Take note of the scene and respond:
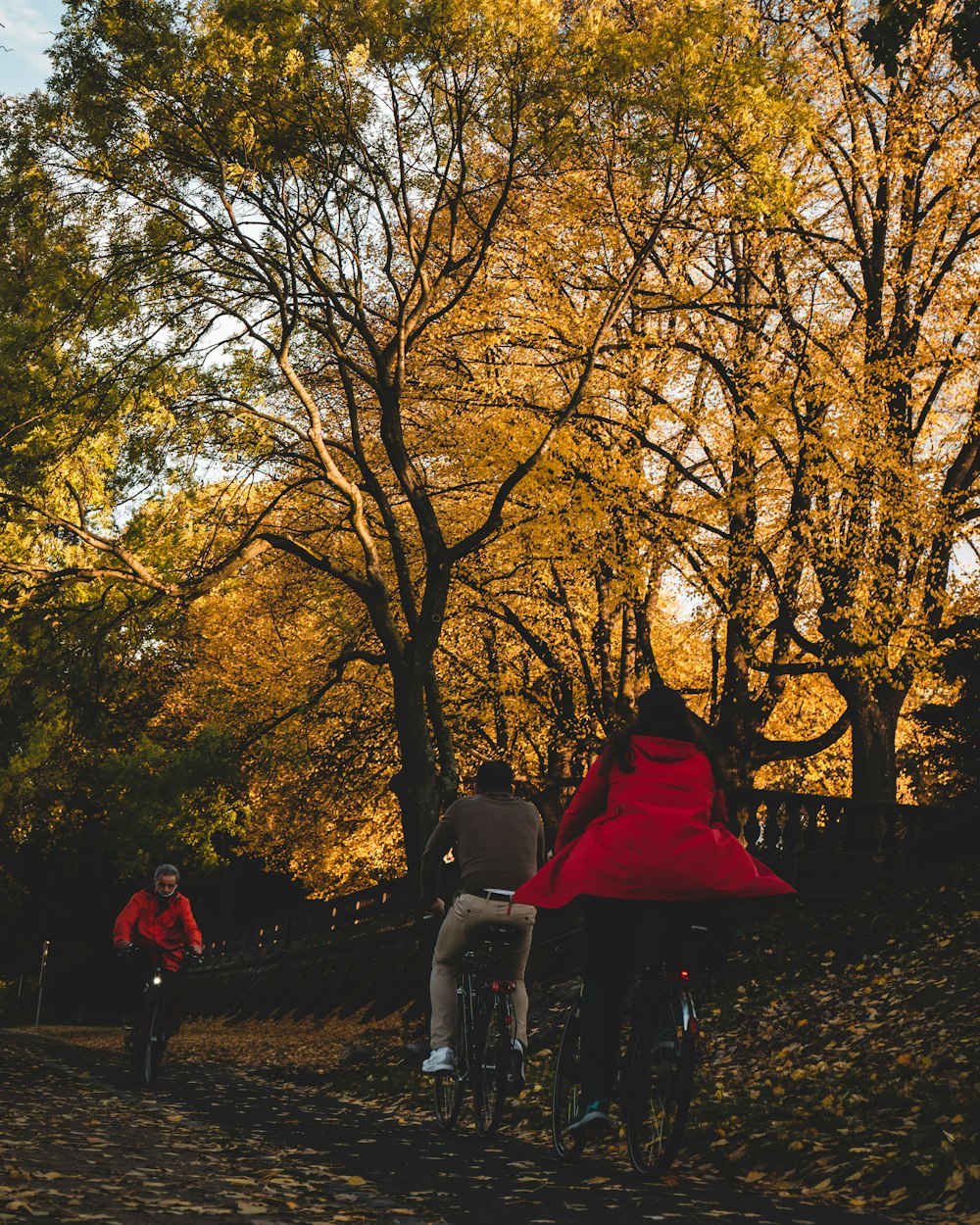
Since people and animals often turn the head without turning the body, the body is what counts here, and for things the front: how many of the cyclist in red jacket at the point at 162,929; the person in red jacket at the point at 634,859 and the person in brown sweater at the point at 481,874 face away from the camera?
2

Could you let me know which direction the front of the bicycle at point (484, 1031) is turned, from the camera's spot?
facing away from the viewer

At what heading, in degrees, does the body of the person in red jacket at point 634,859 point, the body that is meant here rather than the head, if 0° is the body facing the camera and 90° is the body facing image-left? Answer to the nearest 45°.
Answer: approximately 180°

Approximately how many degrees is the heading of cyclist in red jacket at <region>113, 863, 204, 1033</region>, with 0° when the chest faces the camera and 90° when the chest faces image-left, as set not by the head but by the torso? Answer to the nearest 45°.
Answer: approximately 0°

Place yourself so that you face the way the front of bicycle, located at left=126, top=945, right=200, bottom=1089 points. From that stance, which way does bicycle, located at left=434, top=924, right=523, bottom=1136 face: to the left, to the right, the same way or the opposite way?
the opposite way

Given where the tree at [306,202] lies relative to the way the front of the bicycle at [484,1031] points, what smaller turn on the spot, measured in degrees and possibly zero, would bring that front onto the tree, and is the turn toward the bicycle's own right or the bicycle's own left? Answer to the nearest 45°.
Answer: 0° — it already faces it

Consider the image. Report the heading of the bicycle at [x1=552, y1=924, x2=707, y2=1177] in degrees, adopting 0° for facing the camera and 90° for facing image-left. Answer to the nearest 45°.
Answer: approximately 135°

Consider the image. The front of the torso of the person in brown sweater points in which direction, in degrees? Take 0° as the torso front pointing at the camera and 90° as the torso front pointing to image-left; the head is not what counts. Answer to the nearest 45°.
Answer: approximately 180°

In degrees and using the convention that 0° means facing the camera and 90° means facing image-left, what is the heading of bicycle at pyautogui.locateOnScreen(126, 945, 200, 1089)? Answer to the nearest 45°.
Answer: approximately 0°
